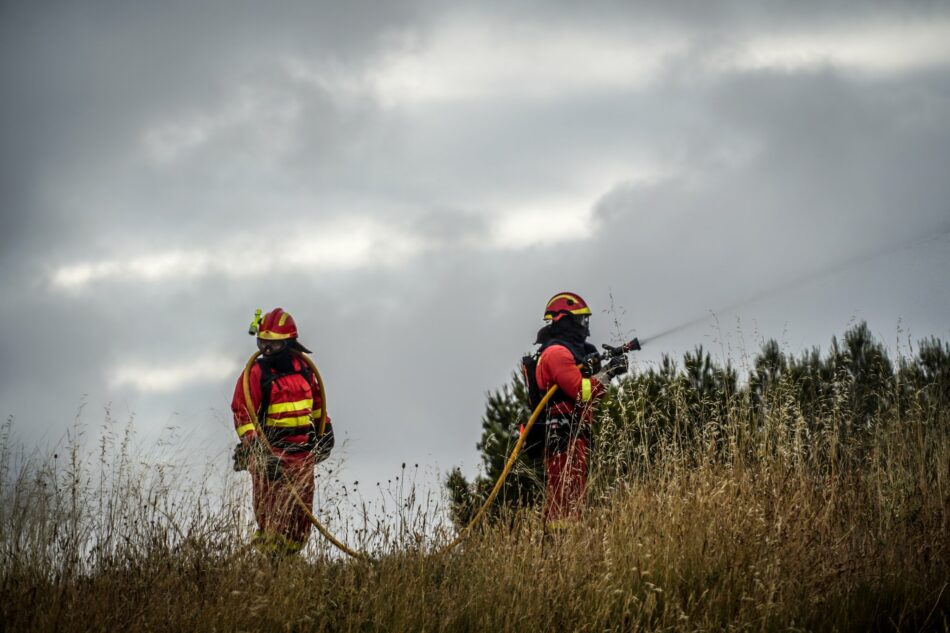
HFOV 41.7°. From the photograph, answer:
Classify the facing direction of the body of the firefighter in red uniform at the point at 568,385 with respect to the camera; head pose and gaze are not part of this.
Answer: to the viewer's right

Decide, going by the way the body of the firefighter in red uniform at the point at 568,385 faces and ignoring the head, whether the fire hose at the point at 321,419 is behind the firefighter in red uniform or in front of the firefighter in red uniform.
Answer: behind

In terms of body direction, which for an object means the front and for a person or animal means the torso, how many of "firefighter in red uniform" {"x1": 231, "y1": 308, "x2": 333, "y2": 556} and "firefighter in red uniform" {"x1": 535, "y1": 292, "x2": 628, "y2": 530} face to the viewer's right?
1

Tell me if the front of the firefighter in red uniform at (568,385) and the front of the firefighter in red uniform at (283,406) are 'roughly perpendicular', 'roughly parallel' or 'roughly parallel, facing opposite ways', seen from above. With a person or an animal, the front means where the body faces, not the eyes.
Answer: roughly perpendicular

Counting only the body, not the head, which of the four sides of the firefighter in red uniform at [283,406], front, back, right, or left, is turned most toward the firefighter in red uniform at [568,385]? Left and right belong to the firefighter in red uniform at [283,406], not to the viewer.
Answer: left

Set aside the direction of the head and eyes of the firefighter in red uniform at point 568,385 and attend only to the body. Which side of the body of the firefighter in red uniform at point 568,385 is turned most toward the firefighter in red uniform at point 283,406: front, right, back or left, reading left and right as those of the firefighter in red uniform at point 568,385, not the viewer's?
back

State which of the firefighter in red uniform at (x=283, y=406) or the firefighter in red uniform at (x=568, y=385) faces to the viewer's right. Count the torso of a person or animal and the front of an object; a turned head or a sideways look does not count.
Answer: the firefighter in red uniform at (x=568, y=385)

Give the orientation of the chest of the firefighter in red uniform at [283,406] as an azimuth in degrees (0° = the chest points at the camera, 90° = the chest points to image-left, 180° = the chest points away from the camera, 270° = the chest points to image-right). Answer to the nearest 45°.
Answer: approximately 0°

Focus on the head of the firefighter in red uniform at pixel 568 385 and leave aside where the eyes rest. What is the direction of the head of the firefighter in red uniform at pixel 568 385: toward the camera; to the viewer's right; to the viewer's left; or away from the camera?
to the viewer's right

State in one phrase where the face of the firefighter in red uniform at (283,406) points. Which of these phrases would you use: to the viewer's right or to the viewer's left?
to the viewer's left
